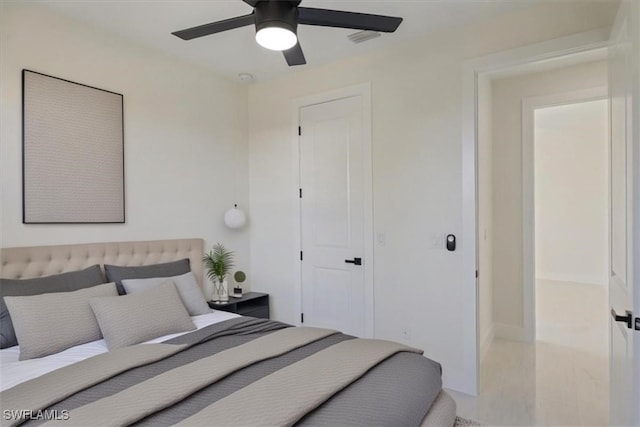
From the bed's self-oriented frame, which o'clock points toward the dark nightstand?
The dark nightstand is roughly at 8 o'clock from the bed.

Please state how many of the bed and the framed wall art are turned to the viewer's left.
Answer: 0

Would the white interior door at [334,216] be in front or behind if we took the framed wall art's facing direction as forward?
in front

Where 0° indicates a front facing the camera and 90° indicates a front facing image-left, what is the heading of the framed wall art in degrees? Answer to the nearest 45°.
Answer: approximately 315°

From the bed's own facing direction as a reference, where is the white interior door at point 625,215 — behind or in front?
in front

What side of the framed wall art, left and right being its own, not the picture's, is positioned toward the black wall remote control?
front

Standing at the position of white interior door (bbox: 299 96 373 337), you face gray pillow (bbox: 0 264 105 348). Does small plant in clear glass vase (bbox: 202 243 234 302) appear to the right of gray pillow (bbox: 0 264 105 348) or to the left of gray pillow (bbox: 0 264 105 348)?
right

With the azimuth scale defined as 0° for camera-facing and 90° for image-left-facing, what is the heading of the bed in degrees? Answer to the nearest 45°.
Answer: approximately 315°

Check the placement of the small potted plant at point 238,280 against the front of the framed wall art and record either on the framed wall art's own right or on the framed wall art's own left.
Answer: on the framed wall art's own left

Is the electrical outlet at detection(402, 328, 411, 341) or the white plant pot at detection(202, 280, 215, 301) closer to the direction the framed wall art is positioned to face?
the electrical outlet

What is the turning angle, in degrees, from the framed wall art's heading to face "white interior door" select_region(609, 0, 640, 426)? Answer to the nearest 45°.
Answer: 0° — it already faces it
